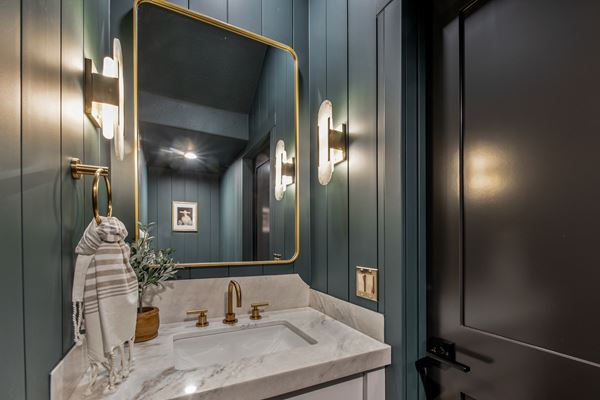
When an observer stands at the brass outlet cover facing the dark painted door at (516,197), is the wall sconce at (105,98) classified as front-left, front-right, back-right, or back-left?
back-right

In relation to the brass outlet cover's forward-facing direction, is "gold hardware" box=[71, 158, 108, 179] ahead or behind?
ahead

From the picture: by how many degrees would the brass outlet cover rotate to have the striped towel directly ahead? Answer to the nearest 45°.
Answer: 0° — it already faces it

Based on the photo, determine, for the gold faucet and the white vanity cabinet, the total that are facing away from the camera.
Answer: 0

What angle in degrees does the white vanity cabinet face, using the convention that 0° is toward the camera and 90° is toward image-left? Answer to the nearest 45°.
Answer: approximately 315°

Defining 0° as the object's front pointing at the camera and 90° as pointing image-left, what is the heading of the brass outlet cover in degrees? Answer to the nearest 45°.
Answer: approximately 45°

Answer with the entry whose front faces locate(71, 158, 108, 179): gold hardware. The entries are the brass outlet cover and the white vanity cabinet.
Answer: the brass outlet cover

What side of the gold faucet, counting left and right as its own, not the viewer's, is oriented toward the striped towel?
right

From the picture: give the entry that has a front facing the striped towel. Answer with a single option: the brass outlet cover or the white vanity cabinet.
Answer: the brass outlet cover

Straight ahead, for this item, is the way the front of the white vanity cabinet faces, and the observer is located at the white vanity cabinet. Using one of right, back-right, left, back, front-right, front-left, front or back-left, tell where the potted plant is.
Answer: back-right
